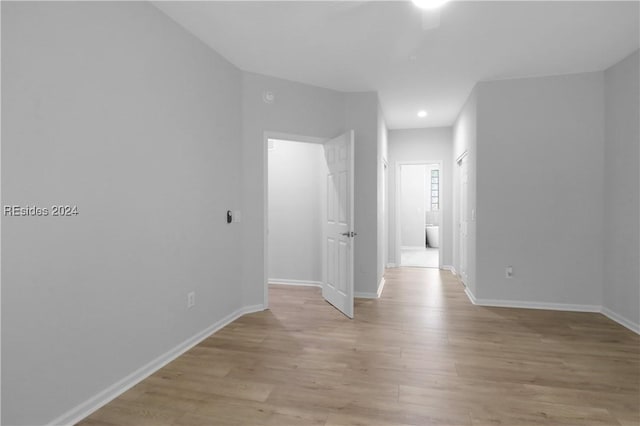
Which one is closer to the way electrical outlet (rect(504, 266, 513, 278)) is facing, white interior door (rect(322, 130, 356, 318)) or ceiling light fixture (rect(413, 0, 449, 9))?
the ceiling light fixture

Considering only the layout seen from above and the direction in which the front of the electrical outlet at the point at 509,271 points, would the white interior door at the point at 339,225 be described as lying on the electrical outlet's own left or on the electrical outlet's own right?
on the electrical outlet's own right

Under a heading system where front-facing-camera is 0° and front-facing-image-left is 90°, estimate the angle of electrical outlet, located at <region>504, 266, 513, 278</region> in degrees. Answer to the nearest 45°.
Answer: approximately 0°

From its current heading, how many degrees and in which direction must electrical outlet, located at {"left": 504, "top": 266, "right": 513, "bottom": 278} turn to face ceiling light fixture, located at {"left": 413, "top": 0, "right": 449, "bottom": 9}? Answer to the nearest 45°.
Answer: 0° — it already faces it

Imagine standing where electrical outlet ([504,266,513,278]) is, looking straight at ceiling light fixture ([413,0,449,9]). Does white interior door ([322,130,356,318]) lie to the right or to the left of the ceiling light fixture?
right
